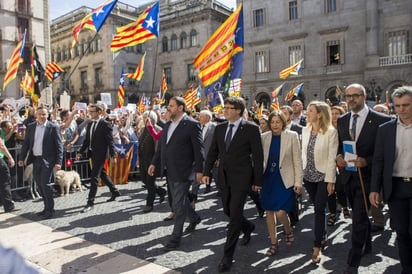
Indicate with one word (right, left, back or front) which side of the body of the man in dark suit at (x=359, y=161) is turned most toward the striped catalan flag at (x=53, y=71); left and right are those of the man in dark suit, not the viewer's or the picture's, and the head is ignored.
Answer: right

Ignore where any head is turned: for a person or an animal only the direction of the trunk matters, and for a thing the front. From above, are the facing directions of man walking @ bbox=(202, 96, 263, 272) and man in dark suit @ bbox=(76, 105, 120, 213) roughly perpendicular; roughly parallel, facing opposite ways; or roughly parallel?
roughly parallel

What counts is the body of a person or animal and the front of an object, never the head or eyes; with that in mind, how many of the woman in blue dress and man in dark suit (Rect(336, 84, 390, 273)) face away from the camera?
0

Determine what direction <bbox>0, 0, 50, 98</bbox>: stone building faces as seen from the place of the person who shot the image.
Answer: facing the viewer and to the right of the viewer

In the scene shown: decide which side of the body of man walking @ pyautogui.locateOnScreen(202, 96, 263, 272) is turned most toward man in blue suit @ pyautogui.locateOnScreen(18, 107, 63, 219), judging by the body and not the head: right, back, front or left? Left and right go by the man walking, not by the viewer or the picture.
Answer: right

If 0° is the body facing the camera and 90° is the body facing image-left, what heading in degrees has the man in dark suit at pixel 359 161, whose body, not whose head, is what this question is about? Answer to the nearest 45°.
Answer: approximately 45°

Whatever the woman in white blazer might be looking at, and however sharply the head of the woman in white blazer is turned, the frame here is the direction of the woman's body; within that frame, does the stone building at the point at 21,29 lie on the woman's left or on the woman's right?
on the woman's right

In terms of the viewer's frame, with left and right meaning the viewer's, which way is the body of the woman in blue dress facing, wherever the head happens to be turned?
facing the viewer and to the left of the viewer

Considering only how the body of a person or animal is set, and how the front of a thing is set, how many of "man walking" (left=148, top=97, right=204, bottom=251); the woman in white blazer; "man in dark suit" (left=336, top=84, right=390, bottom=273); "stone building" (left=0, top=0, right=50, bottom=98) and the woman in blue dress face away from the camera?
0

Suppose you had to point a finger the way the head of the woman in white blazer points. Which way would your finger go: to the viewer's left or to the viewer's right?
to the viewer's left

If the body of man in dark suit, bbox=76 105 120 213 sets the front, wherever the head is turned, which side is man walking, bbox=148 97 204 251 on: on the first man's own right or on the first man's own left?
on the first man's own left

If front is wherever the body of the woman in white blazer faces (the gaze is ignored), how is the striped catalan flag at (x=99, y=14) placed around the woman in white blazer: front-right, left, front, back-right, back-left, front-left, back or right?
right
